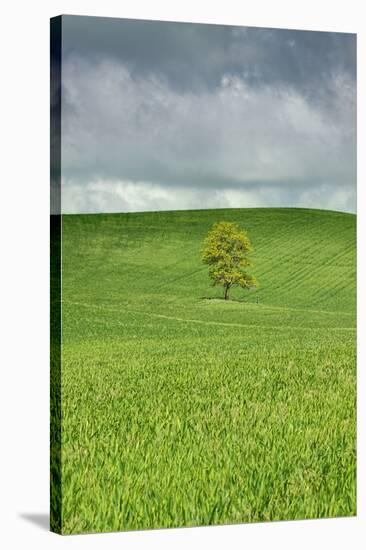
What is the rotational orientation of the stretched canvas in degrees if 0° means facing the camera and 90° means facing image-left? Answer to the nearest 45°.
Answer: approximately 315°
